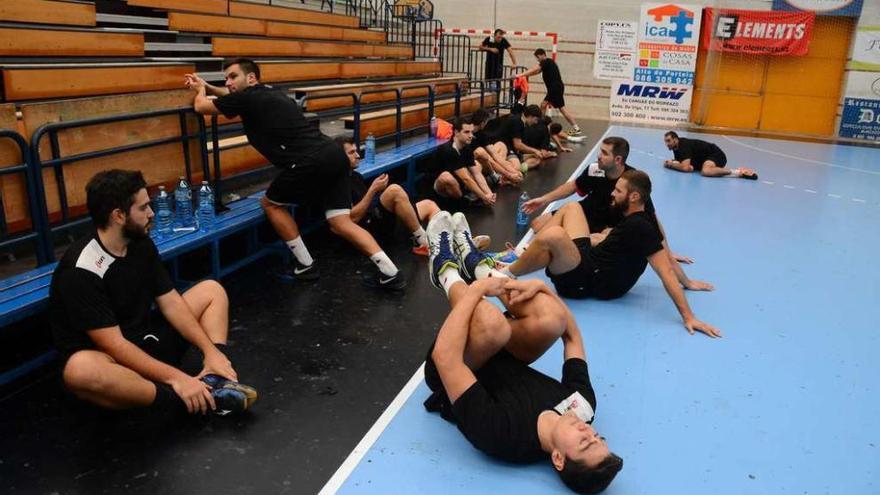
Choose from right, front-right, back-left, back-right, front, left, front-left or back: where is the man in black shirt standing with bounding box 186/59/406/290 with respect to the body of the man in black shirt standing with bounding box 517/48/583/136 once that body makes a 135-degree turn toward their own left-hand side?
front-right

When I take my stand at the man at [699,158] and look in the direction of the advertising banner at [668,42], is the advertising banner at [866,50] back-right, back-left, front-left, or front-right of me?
front-right

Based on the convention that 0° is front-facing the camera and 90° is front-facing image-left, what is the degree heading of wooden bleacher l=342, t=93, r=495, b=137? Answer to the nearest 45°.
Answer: approximately 315°

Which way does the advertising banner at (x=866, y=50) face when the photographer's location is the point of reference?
facing the viewer

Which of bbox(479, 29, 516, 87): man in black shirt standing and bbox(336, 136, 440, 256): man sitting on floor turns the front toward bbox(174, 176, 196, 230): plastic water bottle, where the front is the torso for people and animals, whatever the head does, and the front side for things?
the man in black shirt standing

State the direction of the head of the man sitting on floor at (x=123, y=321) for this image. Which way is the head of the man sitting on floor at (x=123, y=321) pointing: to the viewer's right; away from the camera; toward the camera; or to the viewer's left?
to the viewer's right

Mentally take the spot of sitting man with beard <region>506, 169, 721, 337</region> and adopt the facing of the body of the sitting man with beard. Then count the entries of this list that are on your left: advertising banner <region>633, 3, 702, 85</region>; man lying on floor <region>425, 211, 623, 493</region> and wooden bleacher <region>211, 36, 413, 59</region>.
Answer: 1

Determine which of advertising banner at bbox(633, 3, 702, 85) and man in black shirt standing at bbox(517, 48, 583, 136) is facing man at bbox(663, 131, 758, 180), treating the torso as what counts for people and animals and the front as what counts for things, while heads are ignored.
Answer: the advertising banner

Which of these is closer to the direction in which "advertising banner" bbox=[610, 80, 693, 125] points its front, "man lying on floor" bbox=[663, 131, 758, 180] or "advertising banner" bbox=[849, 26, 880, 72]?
the man lying on floor

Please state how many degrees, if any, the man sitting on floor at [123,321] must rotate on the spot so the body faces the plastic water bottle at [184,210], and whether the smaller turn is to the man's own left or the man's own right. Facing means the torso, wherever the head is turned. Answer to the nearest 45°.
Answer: approximately 135° to the man's own left

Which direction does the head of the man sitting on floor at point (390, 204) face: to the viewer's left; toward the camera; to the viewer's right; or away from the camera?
to the viewer's right

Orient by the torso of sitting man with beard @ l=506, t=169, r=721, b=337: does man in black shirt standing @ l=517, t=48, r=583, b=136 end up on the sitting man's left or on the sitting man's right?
on the sitting man's right

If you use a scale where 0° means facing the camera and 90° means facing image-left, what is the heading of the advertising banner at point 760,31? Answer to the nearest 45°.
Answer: approximately 0°

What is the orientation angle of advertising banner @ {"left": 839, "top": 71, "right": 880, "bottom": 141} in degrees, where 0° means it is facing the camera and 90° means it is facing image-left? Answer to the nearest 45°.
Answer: approximately 0°

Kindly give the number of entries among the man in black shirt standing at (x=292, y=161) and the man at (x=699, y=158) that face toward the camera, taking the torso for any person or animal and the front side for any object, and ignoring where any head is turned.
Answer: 0
